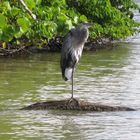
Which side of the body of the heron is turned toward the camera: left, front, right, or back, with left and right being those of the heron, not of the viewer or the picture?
right
